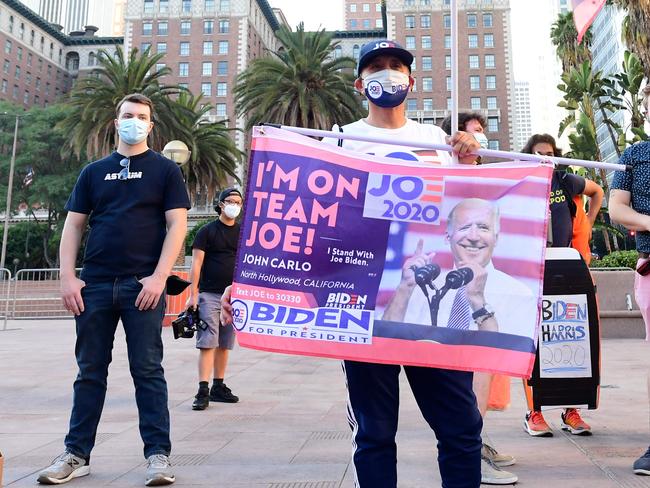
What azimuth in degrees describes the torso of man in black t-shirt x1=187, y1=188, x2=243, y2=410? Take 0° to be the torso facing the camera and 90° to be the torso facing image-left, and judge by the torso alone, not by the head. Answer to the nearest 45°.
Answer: approximately 315°

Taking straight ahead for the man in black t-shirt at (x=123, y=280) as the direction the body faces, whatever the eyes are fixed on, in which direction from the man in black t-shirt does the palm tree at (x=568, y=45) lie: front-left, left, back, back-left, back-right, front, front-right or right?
back-left

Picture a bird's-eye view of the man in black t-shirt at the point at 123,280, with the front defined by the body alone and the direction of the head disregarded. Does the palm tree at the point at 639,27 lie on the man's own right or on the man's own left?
on the man's own left

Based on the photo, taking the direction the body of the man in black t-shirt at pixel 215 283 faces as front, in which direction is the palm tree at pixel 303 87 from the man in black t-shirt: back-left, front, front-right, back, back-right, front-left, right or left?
back-left

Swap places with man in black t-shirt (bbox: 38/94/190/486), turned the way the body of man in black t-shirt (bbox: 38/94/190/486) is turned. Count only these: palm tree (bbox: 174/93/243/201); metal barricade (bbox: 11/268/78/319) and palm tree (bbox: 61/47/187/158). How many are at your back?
3

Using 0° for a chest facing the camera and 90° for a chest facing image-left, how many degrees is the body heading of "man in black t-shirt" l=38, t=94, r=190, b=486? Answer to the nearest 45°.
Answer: approximately 0°

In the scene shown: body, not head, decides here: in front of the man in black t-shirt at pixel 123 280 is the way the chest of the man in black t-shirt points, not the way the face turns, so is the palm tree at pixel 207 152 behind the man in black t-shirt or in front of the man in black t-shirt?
behind

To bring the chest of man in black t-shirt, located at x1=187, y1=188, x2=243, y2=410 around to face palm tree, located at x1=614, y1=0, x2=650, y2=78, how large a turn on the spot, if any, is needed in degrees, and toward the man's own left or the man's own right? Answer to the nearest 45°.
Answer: approximately 90° to the man's own left

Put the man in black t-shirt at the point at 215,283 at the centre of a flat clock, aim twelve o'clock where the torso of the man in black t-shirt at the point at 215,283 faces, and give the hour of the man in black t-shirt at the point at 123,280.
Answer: the man in black t-shirt at the point at 123,280 is roughly at 2 o'clock from the man in black t-shirt at the point at 215,283.

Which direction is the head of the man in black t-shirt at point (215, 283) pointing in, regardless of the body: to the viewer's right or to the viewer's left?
to the viewer's right

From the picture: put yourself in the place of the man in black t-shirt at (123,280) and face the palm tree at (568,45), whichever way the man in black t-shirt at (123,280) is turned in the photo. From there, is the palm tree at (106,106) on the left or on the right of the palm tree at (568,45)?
left
